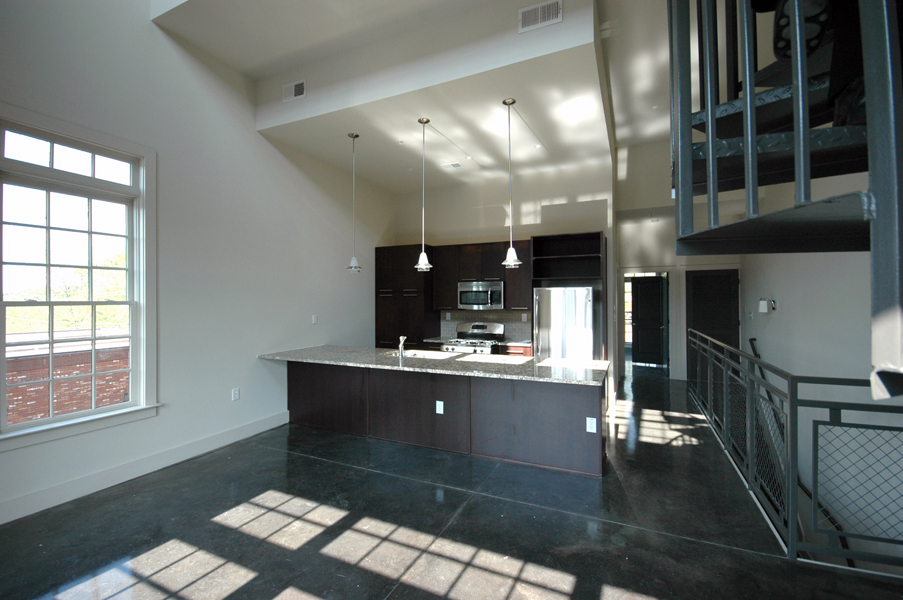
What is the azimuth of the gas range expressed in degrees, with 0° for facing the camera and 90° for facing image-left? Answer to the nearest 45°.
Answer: approximately 0°

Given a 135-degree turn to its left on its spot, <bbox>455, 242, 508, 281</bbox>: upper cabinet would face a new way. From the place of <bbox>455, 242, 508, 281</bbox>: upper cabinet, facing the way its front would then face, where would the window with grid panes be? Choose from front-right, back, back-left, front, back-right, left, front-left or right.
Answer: back

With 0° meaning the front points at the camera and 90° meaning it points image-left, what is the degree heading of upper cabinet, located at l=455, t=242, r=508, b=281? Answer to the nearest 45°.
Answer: approximately 0°

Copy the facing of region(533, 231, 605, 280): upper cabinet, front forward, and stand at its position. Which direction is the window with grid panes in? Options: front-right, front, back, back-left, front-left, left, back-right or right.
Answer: front-right

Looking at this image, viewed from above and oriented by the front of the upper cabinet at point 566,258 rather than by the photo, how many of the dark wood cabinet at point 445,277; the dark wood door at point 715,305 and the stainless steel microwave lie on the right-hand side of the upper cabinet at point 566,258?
2

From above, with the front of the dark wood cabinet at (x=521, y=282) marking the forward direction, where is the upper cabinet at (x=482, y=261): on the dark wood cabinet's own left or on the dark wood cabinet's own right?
on the dark wood cabinet's own right

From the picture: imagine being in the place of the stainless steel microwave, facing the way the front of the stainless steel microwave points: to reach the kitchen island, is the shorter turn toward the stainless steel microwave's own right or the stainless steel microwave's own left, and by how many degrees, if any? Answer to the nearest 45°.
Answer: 0° — it already faces it

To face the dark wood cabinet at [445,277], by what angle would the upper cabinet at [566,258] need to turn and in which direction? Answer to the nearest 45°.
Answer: approximately 90° to its right

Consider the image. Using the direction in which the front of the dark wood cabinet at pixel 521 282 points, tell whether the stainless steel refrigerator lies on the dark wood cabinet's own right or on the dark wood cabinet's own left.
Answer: on the dark wood cabinet's own left

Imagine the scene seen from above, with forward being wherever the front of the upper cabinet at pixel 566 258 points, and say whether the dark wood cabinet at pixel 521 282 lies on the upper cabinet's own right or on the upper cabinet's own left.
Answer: on the upper cabinet's own right
